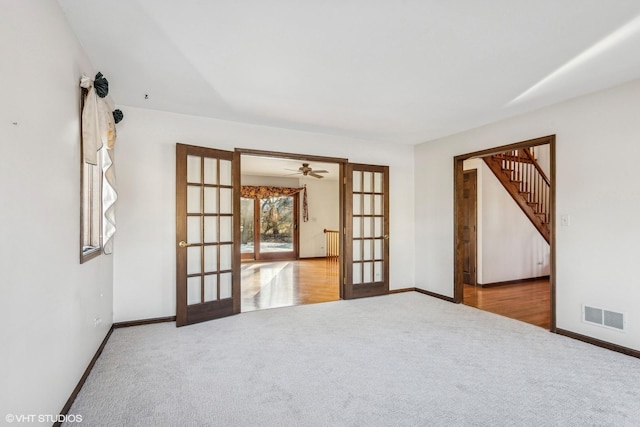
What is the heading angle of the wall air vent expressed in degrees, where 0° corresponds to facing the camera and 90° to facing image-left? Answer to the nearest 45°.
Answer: approximately 45°

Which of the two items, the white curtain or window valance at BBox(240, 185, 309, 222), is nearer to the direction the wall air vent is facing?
the white curtain

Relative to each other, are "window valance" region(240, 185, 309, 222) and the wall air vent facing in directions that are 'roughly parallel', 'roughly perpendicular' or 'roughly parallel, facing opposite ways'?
roughly perpendicular

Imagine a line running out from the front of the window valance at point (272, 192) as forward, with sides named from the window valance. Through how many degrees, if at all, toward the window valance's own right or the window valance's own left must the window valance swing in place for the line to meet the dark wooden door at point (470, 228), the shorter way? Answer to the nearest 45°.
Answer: approximately 45° to the window valance's own left

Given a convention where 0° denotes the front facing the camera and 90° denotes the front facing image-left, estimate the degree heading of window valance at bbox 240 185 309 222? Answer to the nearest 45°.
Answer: approximately 0°

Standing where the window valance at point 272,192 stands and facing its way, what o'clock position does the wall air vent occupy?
The wall air vent is roughly at 11 o'clock from the window valance.

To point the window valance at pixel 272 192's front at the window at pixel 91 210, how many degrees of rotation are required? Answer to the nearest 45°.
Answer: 0° — it already faces it

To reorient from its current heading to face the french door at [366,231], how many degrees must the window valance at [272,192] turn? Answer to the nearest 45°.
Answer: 0° — it already faces it

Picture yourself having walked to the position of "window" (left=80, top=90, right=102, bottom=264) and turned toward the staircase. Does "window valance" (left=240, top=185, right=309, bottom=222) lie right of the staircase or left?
left

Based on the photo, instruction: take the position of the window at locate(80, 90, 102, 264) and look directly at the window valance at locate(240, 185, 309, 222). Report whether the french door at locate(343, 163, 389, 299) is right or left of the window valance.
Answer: right

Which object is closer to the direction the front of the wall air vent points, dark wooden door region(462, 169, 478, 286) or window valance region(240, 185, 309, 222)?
the window valance

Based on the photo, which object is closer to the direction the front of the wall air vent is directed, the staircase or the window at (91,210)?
the window

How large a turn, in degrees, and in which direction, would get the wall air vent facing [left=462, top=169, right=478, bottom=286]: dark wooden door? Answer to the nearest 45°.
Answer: approximately 90° to its right

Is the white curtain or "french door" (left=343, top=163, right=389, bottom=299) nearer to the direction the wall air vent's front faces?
the white curtain
